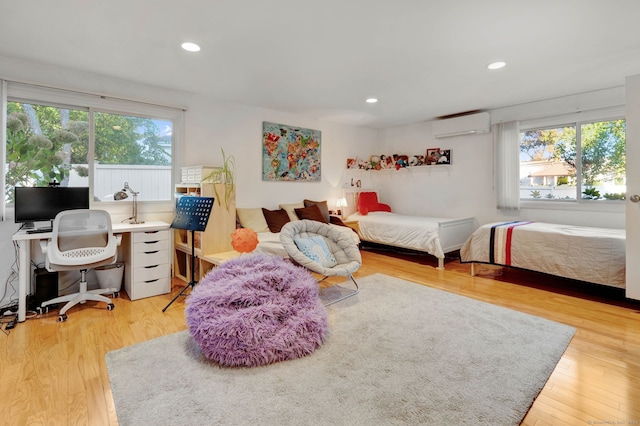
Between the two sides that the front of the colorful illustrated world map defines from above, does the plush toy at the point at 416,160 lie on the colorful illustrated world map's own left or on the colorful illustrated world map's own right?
on the colorful illustrated world map's own left

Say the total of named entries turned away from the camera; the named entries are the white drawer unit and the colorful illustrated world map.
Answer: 0

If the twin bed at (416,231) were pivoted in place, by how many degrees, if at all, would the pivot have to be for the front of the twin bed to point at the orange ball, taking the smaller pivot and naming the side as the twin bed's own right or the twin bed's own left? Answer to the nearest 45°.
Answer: approximately 90° to the twin bed's own right

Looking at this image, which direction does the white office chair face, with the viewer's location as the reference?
facing away from the viewer

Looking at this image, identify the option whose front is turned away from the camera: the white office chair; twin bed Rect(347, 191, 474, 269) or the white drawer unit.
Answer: the white office chair

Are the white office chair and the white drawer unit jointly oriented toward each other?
no

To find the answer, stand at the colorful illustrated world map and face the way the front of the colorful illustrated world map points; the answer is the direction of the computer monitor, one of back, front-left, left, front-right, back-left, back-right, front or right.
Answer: right

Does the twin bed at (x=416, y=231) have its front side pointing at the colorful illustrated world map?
no

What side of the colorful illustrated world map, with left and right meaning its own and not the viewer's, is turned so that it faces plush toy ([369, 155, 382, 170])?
left

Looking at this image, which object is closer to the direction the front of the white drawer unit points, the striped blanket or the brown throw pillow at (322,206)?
the striped blanket

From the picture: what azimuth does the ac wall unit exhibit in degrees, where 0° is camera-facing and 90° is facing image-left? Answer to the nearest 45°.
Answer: approximately 45°

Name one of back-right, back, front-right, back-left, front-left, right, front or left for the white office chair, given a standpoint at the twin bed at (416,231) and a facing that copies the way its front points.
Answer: right

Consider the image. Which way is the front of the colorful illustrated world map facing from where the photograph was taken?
facing the viewer and to the right of the viewer

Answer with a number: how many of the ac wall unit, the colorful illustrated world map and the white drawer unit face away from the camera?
0

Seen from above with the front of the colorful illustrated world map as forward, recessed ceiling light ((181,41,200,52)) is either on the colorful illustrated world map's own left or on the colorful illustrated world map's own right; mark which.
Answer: on the colorful illustrated world map's own right
